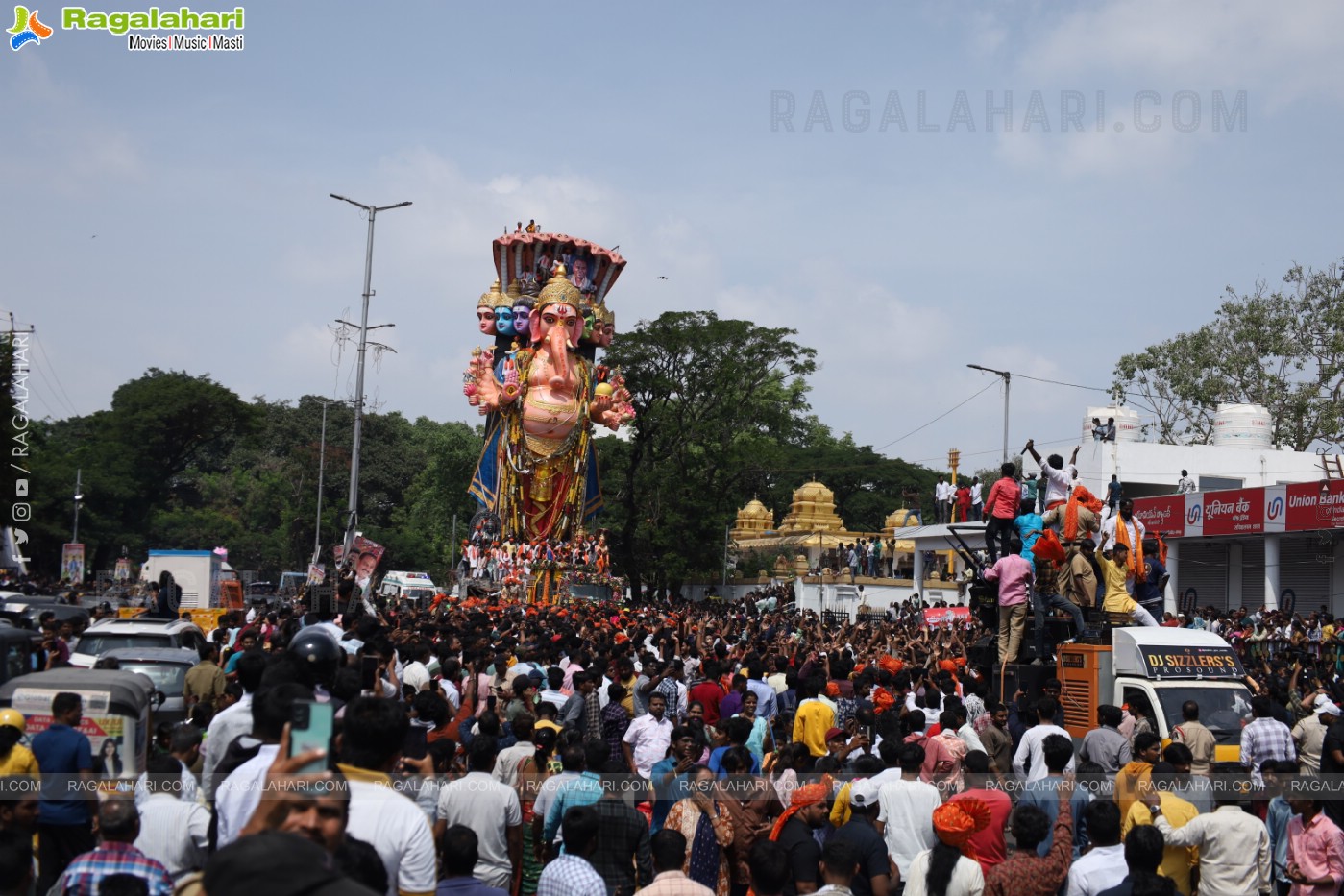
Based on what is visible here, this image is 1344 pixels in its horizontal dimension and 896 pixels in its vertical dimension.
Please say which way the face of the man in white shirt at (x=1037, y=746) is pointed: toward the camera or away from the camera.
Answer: away from the camera

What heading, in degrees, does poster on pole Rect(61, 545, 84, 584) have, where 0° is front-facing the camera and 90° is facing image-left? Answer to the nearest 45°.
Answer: approximately 0°

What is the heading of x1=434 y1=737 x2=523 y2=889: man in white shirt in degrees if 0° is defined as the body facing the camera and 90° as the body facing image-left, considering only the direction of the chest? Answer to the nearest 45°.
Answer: approximately 180°

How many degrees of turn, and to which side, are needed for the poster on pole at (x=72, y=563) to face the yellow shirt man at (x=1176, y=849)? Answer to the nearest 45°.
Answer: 0° — it already faces them

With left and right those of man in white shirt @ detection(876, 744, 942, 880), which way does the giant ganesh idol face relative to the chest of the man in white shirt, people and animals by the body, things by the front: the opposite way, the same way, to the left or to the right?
the opposite way

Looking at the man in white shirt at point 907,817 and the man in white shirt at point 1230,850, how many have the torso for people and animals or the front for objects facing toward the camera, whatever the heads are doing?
0

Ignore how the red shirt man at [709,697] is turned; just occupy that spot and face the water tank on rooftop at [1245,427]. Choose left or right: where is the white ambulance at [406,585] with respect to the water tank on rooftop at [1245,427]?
left

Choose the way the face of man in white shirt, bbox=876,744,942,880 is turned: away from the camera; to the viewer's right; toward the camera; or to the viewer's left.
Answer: away from the camera

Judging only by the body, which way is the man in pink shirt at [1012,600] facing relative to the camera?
away from the camera

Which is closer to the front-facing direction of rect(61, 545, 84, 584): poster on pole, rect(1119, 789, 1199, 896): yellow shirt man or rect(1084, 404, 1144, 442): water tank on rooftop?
the yellow shirt man

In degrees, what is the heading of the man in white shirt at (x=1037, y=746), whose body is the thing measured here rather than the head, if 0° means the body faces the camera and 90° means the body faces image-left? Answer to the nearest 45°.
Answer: approximately 180°

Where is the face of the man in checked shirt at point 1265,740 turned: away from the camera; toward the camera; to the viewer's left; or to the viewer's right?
away from the camera
